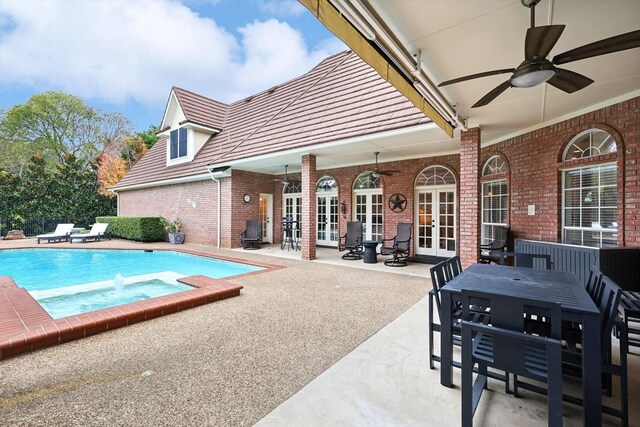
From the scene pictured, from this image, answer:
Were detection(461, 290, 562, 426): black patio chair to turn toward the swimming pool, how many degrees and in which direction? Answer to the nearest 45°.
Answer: approximately 90° to its left

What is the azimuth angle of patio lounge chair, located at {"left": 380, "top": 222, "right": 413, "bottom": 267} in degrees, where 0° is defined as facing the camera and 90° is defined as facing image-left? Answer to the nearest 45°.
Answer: approximately 45°

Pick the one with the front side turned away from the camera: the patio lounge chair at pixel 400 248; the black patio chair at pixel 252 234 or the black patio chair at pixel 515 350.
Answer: the black patio chair at pixel 515 350

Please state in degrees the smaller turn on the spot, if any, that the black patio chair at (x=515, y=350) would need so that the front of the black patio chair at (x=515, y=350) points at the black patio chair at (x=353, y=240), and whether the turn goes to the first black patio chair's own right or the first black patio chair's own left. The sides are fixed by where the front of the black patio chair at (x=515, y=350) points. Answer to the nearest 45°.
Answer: approximately 45° to the first black patio chair's own left

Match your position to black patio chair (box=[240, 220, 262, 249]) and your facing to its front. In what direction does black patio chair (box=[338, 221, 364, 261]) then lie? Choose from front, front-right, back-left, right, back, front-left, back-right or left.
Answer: left

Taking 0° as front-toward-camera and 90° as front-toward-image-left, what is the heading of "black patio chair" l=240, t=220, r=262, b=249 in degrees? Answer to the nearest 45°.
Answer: approximately 45°

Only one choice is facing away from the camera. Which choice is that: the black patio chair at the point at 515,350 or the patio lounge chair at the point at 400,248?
the black patio chair

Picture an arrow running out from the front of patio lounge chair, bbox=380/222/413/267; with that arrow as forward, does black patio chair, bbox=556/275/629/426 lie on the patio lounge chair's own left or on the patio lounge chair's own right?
on the patio lounge chair's own left

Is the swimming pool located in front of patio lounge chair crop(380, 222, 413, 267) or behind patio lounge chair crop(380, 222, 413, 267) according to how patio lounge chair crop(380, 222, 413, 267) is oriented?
in front

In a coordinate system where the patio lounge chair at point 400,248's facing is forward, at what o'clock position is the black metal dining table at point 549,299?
The black metal dining table is roughly at 10 o'clock from the patio lounge chair.

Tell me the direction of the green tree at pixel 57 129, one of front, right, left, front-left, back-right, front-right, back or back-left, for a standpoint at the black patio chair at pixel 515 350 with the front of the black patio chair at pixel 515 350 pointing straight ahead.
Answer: left

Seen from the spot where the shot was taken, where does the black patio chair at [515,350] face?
facing away from the viewer

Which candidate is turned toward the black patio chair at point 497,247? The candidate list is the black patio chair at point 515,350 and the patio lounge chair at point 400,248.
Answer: the black patio chair at point 515,350

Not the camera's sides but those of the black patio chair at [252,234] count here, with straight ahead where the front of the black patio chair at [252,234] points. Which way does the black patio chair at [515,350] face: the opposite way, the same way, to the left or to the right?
the opposite way

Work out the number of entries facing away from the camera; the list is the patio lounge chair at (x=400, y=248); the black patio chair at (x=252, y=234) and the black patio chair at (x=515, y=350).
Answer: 1

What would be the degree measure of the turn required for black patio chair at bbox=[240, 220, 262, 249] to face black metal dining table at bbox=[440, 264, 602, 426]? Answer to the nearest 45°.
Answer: approximately 45° to its left
